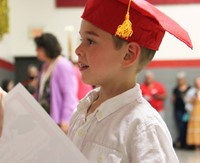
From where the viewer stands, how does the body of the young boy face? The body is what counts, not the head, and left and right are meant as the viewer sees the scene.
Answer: facing the viewer and to the left of the viewer

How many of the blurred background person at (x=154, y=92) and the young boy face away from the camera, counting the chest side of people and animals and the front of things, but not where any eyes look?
0

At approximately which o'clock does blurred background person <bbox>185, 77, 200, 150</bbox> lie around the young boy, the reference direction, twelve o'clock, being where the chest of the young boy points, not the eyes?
The blurred background person is roughly at 5 o'clock from the young boy.

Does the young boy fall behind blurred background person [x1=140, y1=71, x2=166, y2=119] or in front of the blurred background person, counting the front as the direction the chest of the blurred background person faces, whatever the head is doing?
in front

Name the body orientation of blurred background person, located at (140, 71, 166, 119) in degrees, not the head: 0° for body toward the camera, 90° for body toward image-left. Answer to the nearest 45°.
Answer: approximately 45°

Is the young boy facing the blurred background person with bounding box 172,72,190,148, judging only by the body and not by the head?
no

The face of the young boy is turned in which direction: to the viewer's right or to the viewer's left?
to the viewer's left

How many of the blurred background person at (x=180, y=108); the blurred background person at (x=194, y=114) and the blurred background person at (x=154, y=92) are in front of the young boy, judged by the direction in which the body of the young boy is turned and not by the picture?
0
